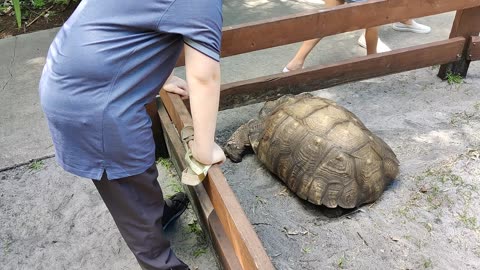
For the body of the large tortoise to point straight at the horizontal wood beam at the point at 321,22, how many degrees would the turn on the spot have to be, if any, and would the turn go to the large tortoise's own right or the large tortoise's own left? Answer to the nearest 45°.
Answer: approximately 45° to the large tortoise's own right

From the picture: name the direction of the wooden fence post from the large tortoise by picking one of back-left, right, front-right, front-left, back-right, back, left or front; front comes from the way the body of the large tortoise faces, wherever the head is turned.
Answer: right

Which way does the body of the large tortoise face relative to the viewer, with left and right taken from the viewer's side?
facing away from the viewer and to the left of the viewer

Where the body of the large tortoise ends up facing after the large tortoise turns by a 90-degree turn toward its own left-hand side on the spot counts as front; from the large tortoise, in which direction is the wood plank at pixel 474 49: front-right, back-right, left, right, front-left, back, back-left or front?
back

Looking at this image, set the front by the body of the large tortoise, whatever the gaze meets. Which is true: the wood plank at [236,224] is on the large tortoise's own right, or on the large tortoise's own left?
on the large tortoise's own left

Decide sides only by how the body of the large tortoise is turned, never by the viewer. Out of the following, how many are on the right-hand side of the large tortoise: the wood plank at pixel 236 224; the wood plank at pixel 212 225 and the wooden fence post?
1
